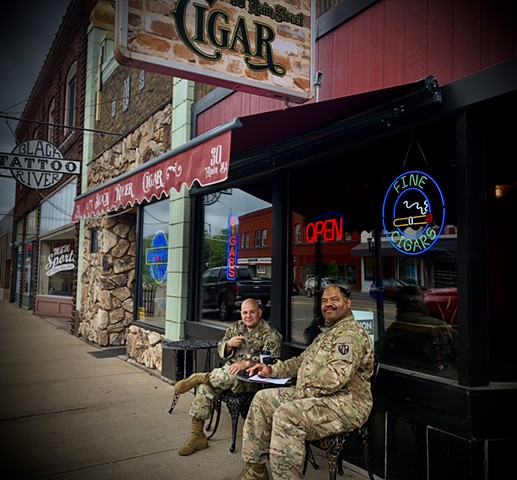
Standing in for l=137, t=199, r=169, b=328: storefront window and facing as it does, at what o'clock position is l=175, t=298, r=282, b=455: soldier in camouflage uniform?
The soldier in camouflage uniform is roughly at 10 o'clock from the storefront window.

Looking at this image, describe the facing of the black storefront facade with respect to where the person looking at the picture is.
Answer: facing the viewer and to the left of the viewer

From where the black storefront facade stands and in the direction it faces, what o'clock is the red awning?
The red awning is roughly at 2 o'clock from the black storefront facade.

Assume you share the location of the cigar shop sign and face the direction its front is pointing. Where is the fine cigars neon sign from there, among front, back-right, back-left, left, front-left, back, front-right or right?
front-left

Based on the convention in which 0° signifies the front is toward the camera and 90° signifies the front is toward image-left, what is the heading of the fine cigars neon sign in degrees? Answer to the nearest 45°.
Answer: approximately 45°

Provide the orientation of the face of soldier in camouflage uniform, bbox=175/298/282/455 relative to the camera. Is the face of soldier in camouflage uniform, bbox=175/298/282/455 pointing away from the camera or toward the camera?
toward the camera

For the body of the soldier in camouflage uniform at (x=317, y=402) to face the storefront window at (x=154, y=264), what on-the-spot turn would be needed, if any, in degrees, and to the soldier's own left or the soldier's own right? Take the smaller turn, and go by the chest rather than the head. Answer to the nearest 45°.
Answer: approximately 45° to the soldier's own right

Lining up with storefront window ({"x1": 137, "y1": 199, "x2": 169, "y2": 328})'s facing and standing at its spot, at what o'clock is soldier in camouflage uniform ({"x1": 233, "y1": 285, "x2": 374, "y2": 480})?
The soldier in camouflage uniform is roughly at 10 o'clock from the storefront window.

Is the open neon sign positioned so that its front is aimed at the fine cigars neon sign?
no

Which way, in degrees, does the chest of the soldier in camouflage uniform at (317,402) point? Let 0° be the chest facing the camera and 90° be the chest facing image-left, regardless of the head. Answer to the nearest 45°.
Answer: approximately 90°

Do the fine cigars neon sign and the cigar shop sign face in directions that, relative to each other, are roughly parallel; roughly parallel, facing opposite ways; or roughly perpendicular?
roughly perpendicular

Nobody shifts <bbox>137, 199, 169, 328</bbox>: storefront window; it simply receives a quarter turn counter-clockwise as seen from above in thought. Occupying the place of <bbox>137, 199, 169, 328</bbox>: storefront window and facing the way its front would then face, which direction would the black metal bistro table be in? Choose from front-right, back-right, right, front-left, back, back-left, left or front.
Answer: front-right

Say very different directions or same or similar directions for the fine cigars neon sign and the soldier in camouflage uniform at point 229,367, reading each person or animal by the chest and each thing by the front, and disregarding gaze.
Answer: same or similar directions

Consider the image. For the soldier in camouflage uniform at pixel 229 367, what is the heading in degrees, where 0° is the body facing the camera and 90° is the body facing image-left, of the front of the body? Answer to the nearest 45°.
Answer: approximately 45°

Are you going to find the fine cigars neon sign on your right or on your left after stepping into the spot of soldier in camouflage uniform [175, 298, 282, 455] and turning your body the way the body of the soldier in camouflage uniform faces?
on your left
